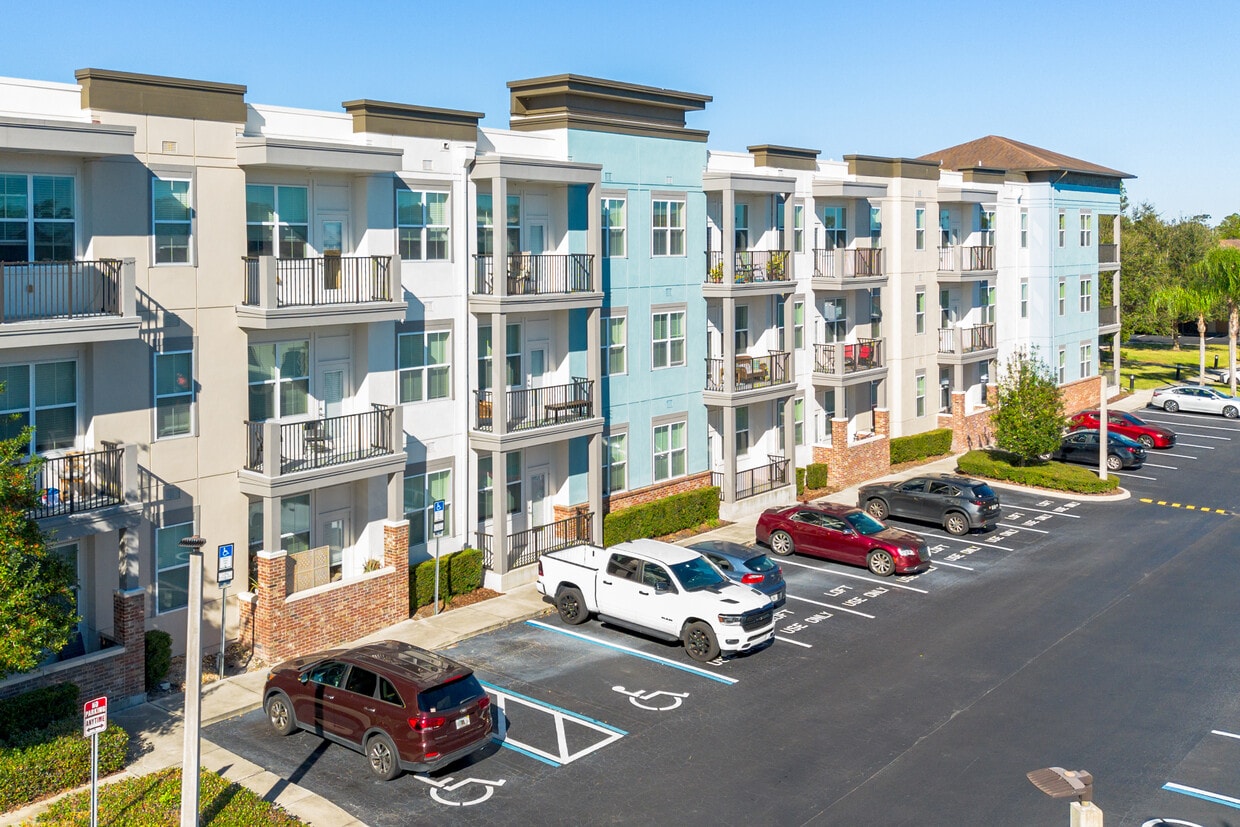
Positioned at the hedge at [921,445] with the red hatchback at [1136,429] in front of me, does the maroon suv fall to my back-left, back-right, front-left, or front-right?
back-right

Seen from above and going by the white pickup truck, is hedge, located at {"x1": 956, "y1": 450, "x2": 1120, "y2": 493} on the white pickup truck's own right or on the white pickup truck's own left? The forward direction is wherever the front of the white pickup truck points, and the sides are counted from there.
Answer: on the white pickup truck's own left

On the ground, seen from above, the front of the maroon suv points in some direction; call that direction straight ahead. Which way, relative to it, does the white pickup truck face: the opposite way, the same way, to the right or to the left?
the opposite way

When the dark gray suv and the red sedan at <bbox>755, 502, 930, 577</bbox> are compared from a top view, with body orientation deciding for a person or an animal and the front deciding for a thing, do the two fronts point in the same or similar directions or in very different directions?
very different directions

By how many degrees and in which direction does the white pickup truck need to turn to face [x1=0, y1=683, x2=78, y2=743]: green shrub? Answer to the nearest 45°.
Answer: approximately 90° to its right

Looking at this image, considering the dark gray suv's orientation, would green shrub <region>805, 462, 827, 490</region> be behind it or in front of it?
in front

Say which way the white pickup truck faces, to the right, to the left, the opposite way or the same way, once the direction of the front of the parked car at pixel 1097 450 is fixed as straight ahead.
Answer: the opposite way

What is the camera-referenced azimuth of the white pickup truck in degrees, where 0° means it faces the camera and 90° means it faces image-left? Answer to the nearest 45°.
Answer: approximately 315°
